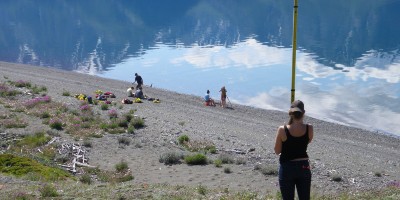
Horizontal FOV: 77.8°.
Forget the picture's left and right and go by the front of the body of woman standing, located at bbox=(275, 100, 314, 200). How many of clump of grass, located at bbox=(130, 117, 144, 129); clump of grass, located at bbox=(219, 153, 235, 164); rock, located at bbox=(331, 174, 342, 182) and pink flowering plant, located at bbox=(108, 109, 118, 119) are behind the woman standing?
0

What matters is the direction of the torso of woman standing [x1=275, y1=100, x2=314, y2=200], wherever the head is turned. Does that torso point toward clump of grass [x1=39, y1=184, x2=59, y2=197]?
no

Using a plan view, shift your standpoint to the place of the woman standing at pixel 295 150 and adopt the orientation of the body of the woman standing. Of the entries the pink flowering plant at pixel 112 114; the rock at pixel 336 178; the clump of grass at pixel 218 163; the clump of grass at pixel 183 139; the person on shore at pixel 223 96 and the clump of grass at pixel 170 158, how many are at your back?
0

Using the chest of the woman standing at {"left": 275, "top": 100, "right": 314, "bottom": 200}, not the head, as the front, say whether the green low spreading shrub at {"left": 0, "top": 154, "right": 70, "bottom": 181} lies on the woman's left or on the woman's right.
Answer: on the woman's left

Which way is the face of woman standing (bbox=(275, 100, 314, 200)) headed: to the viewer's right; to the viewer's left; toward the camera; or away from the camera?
away from the camera

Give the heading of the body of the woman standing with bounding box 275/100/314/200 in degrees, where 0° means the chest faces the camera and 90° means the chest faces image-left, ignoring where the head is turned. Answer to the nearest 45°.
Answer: approximately 180°

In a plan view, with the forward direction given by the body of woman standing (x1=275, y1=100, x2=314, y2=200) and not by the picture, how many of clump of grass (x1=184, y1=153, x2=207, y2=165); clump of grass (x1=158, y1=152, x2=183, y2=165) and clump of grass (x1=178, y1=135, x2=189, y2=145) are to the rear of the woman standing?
0
